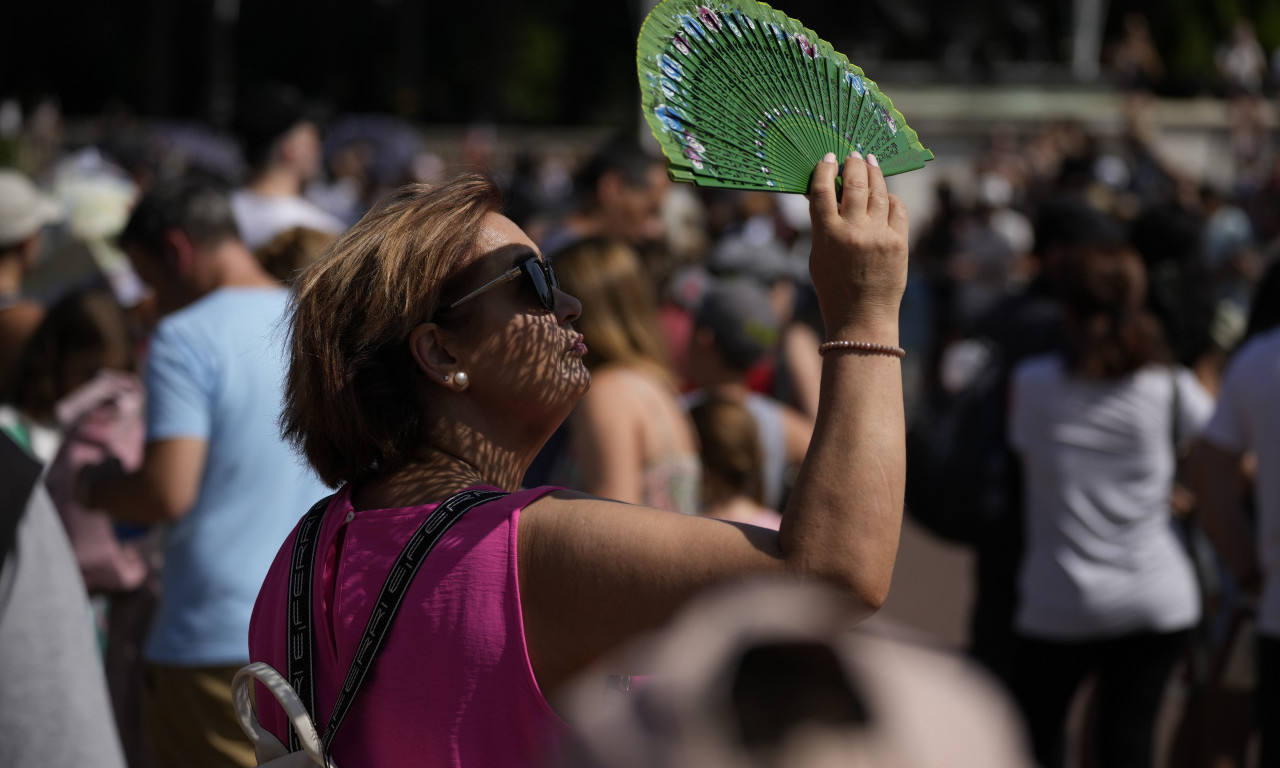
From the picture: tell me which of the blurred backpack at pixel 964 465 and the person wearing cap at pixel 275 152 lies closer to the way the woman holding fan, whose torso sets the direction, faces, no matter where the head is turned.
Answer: the blurred backpack

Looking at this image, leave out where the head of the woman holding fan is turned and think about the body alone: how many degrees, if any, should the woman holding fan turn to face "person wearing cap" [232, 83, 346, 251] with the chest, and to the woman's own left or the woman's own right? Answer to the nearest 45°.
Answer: approximately 45° to the woman's own left

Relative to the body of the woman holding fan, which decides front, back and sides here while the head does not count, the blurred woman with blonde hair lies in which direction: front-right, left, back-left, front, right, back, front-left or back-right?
front-left

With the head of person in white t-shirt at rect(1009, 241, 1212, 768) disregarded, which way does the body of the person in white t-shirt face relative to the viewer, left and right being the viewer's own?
facing away from the viewer

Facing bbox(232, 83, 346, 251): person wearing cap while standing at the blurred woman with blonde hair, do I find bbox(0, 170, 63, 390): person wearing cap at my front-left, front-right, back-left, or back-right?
front-left

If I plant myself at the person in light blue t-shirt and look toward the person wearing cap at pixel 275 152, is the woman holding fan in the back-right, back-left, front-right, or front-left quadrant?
back-right

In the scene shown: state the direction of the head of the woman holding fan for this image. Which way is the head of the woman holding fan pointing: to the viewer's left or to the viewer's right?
to the viewer's right

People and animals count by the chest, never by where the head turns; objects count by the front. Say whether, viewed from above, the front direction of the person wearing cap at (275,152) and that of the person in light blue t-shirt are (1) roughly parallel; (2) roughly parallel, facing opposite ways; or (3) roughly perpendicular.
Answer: roughly perpendicular

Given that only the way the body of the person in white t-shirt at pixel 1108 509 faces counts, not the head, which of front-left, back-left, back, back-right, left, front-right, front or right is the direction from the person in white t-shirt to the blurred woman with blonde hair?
back-left

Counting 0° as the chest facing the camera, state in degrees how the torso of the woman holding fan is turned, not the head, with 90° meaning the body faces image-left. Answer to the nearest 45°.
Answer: approximately 225°

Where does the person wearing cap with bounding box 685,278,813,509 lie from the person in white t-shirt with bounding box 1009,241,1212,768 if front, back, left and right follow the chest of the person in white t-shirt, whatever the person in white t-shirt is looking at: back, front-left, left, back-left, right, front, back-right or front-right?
left
